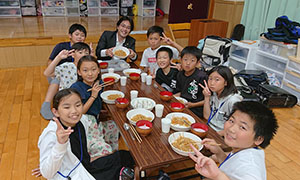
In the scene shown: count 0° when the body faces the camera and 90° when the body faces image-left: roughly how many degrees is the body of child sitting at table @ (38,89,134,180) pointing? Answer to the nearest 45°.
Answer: approximately 315°

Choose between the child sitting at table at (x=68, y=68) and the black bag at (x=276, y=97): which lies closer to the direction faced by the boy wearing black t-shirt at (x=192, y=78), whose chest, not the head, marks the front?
the child sitting at table

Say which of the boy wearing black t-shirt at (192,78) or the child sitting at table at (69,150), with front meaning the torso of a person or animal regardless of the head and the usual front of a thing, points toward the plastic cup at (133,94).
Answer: the boy wearing black t-shirt
